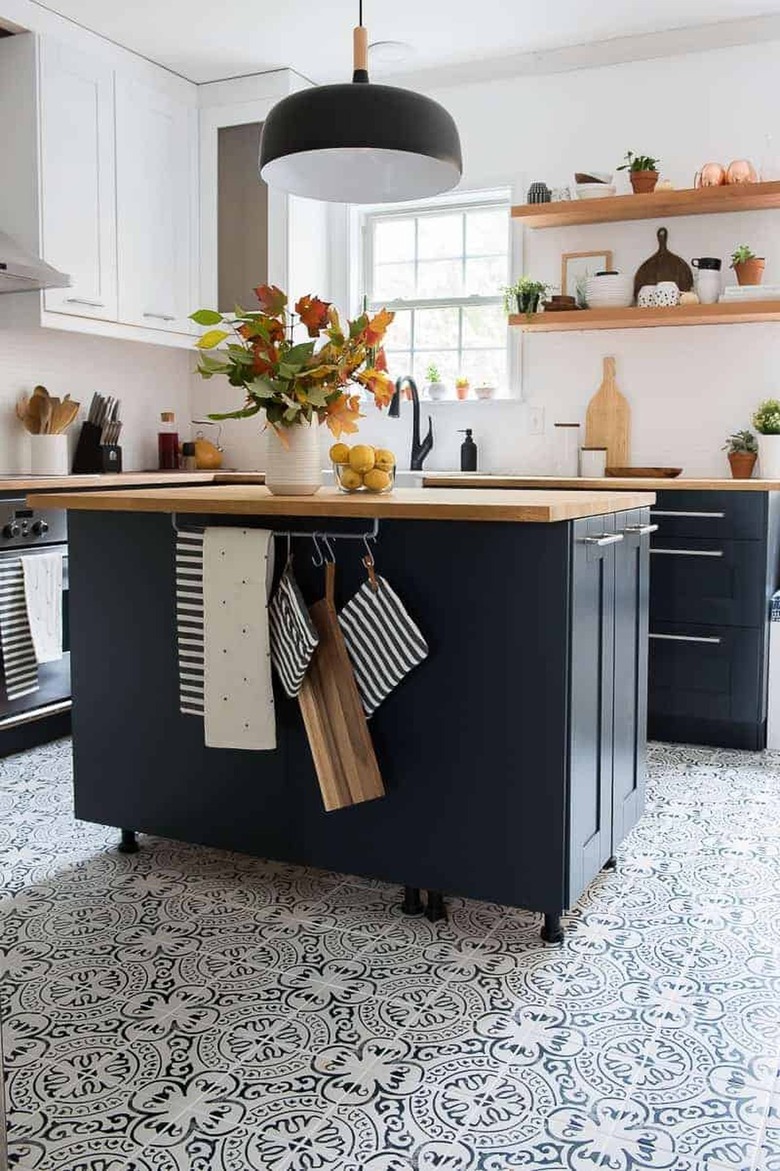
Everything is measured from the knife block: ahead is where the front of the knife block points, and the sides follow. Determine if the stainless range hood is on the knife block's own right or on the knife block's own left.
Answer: on the knife block's own right

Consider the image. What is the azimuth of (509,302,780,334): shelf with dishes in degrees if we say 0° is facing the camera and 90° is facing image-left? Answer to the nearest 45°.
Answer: approximately 0°

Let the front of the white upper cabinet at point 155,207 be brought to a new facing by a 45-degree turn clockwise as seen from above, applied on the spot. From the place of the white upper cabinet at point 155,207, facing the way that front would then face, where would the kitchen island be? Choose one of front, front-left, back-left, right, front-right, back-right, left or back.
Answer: front

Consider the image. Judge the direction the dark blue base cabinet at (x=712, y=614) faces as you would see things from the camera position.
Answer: facing the viewer

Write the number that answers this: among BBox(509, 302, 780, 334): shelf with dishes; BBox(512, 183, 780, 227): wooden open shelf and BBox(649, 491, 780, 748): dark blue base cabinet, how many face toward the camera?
3

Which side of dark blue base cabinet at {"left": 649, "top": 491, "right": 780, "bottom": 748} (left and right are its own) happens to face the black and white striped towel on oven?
right

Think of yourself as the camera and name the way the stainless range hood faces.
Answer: facing the viewer and to the right of the viewer

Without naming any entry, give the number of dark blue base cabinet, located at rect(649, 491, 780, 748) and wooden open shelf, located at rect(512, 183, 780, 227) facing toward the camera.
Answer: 2

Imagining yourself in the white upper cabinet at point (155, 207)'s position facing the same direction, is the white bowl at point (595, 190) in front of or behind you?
in front

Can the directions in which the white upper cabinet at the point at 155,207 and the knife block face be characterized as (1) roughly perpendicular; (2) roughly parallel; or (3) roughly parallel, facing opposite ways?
roughly parallel

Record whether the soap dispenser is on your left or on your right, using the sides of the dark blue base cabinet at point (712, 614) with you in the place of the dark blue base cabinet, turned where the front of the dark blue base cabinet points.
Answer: on your right

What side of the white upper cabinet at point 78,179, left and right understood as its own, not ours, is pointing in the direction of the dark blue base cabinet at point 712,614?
front

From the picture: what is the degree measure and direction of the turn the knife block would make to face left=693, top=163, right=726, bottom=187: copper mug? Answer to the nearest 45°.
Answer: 0° — it already faces it

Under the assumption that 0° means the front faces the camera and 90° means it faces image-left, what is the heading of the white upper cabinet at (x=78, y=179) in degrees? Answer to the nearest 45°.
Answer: approximately 315°

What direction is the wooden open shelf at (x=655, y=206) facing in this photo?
toward the camera

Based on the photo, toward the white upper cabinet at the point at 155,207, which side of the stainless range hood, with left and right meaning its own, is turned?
left

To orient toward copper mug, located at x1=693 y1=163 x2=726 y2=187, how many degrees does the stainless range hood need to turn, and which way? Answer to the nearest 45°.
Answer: approximately 45° to its left
